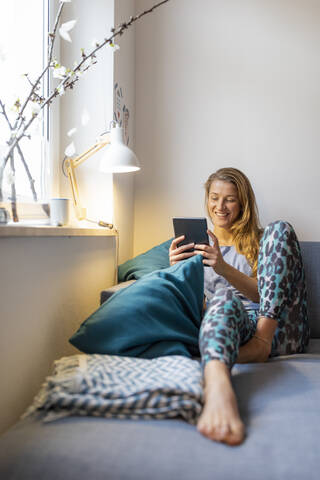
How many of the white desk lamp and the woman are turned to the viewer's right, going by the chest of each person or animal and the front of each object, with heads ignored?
1

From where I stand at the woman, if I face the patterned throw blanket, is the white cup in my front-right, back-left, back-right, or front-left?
front-right

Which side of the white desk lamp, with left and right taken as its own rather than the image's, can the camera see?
right

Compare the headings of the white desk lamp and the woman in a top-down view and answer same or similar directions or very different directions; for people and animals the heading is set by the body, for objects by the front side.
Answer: very different directions

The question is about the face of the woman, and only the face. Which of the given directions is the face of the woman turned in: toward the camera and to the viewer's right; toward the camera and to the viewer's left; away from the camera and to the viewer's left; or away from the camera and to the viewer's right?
toward the camera and to the viewer's left

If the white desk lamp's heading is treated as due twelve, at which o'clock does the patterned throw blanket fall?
The patterned throw blanket is roughly at 3 o'clock from the white desk lamp.
